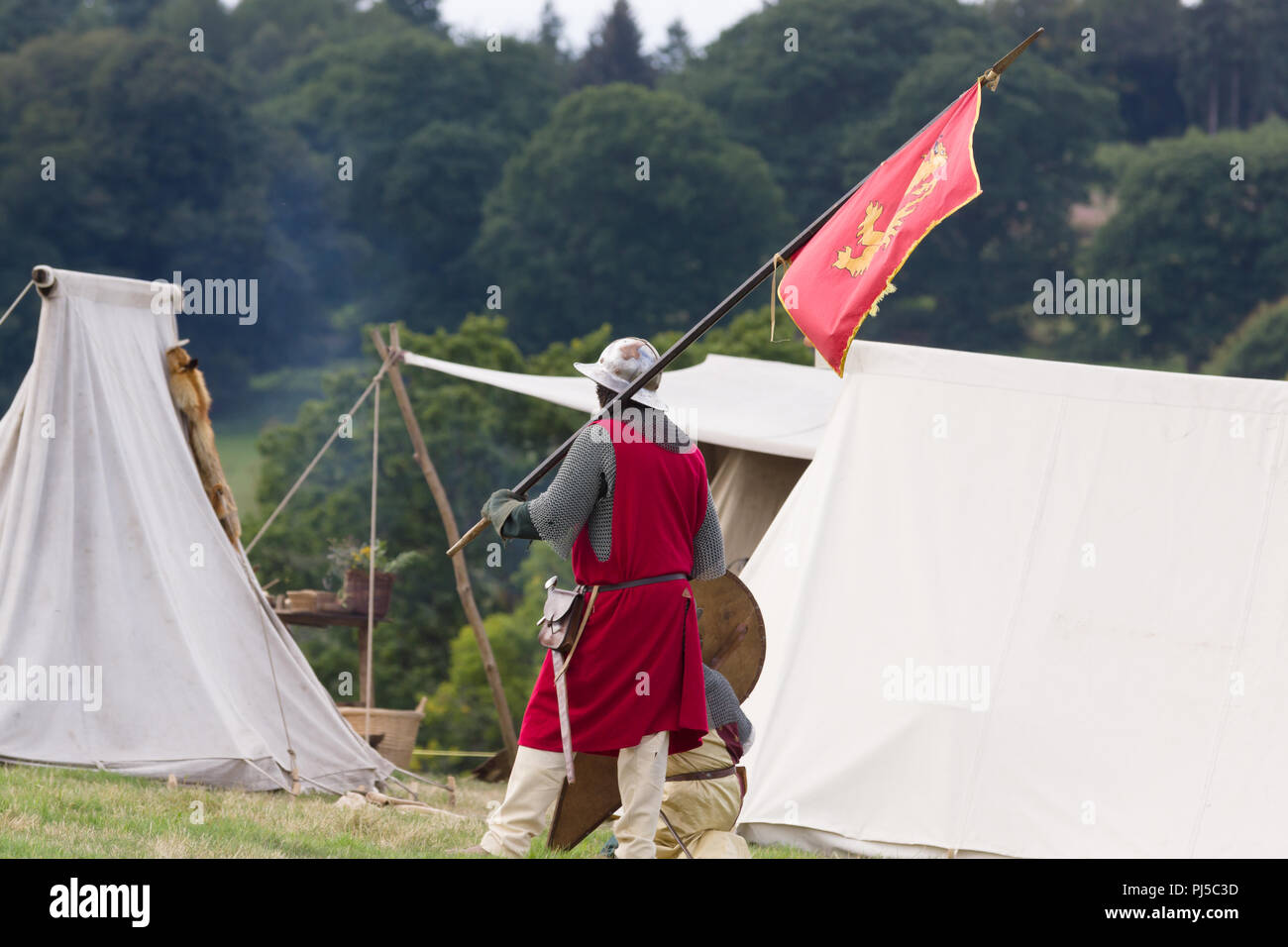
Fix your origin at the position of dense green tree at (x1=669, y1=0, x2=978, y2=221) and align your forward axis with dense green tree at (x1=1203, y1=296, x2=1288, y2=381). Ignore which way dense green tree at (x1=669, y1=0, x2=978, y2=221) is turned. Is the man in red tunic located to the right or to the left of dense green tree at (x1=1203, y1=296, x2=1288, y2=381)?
right

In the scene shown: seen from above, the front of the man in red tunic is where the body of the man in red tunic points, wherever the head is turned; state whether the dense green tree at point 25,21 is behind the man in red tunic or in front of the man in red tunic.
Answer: in front

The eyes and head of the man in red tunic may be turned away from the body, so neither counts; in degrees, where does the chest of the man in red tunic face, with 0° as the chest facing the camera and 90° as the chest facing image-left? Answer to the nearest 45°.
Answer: approximately 135°

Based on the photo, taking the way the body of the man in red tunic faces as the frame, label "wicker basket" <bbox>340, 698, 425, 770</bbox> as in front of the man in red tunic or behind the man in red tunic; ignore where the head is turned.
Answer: in front

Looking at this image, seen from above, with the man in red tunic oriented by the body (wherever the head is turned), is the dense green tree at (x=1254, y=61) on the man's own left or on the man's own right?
on the man's own right

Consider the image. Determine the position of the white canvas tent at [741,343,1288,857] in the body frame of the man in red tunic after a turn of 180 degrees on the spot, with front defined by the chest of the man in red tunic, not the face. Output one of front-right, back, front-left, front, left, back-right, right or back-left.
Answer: left
